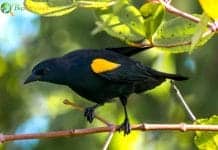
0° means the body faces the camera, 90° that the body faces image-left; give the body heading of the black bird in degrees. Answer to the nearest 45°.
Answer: approximately 90°
